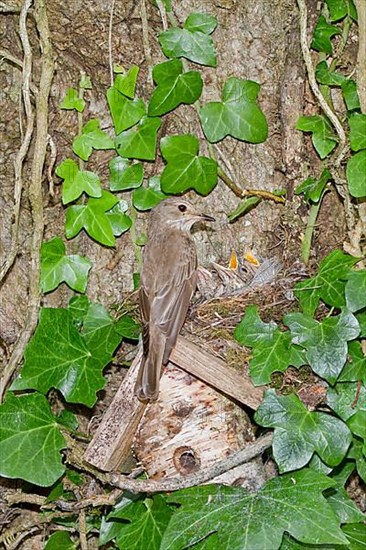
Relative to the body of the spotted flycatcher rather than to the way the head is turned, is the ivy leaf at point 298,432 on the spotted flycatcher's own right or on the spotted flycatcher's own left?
on the spotted flycatcher's own right

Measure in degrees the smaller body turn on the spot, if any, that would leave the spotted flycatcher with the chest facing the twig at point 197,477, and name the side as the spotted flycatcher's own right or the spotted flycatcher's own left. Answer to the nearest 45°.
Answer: approximately 135° to the spotted flycatcher's own right

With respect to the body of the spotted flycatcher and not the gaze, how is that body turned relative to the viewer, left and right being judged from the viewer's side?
facing away from the viewer and to the right of the viewer

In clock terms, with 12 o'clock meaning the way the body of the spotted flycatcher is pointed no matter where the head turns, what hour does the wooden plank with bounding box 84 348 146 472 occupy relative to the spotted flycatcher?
The wooden plank is roughly at 5 o'clock from the spotted flycatcher.
